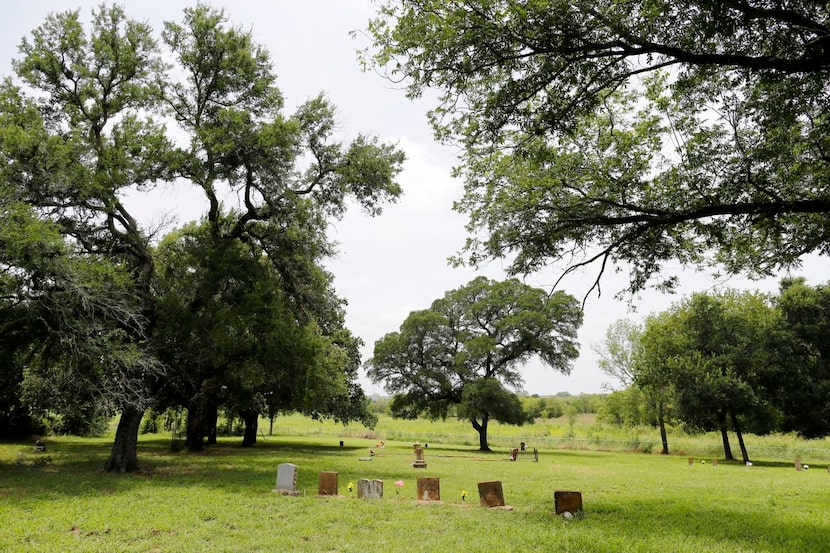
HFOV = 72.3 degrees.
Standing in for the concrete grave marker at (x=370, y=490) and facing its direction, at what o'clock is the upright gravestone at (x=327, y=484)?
The upright gravestone is roughly at 4 o'clock from the concrete grave marker.

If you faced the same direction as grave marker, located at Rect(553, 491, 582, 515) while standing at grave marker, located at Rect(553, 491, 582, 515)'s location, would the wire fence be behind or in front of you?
behind

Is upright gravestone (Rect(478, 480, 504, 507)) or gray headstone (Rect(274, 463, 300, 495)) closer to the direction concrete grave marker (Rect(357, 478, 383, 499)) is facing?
the upright gravestone

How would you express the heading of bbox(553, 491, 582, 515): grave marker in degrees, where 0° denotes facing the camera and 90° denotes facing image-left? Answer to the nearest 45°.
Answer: approximately 0°

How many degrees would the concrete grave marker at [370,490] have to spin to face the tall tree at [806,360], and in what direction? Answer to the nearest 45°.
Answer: approximately 135° to its left

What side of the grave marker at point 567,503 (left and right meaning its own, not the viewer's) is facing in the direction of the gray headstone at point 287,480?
right

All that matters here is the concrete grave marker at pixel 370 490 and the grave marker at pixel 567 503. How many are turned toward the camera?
2

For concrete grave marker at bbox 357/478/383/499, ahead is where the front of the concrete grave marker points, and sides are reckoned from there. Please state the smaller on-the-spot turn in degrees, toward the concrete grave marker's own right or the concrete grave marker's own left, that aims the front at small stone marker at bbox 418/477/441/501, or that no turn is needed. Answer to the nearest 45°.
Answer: approximately 90° to the concrete grave marker's own left

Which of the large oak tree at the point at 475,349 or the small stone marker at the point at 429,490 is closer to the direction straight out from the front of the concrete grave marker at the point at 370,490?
the small stone marker

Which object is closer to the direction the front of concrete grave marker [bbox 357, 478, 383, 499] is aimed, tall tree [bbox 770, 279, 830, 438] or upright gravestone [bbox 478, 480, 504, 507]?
the upright gravestone

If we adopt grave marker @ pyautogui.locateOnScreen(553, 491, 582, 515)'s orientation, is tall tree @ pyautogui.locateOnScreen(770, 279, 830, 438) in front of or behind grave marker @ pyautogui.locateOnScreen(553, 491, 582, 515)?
behind

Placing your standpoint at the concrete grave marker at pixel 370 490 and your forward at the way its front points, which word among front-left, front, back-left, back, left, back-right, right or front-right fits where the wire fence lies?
back-left
